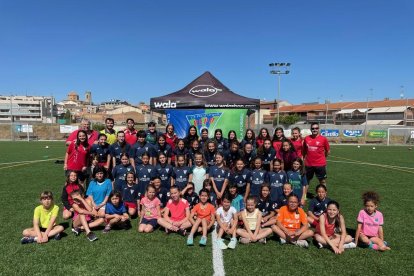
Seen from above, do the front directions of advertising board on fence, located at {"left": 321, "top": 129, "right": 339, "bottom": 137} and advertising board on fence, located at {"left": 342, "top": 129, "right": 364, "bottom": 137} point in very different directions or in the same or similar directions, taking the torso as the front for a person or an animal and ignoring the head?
same or similar directions

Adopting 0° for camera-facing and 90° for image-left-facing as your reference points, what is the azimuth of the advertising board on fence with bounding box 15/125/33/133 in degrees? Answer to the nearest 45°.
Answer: approximately 0°

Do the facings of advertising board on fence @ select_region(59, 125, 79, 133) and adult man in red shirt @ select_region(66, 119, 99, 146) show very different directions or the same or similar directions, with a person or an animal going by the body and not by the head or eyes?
same or similar directions

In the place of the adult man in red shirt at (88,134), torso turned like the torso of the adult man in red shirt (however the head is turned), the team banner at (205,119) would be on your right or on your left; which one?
on your left

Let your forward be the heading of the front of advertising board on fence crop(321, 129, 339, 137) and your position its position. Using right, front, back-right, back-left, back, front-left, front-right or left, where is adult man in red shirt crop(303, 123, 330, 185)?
front

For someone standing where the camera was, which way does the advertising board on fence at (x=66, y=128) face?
facing the viewer

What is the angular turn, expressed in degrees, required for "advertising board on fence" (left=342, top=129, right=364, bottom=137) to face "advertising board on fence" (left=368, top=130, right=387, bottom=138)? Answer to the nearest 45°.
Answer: approximately 90° to its left

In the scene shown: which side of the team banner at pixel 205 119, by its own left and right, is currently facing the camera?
front

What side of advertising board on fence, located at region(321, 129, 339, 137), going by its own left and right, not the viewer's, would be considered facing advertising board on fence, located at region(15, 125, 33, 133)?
right

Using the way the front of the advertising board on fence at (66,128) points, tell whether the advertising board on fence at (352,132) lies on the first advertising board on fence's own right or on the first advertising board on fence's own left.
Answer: on the first advertising board on fence's own left

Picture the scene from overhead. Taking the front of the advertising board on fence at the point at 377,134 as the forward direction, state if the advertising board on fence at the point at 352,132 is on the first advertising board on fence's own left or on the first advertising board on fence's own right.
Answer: on the first advertising board on fence's own right

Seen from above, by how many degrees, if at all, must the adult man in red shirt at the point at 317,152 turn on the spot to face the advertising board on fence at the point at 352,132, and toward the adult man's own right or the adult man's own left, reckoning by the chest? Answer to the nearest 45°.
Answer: approximately 180°

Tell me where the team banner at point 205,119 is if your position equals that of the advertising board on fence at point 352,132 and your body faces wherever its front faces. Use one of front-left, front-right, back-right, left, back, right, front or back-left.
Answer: front

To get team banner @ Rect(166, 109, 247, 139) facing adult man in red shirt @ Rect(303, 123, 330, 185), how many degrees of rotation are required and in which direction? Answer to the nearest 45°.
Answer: approximately 45° to its left

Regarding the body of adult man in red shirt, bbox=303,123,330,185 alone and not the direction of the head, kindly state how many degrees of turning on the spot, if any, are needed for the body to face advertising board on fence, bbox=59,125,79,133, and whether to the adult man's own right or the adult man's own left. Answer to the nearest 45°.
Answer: approximately 135° to the adult man's own right

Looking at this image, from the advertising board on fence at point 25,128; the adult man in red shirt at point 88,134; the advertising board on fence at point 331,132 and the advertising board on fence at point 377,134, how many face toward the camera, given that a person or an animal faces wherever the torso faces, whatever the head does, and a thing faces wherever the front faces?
4

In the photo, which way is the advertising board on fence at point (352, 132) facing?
toward the camera

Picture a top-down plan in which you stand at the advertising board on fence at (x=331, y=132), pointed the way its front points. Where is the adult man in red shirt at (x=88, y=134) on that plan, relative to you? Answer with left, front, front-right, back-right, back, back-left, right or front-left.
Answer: front
